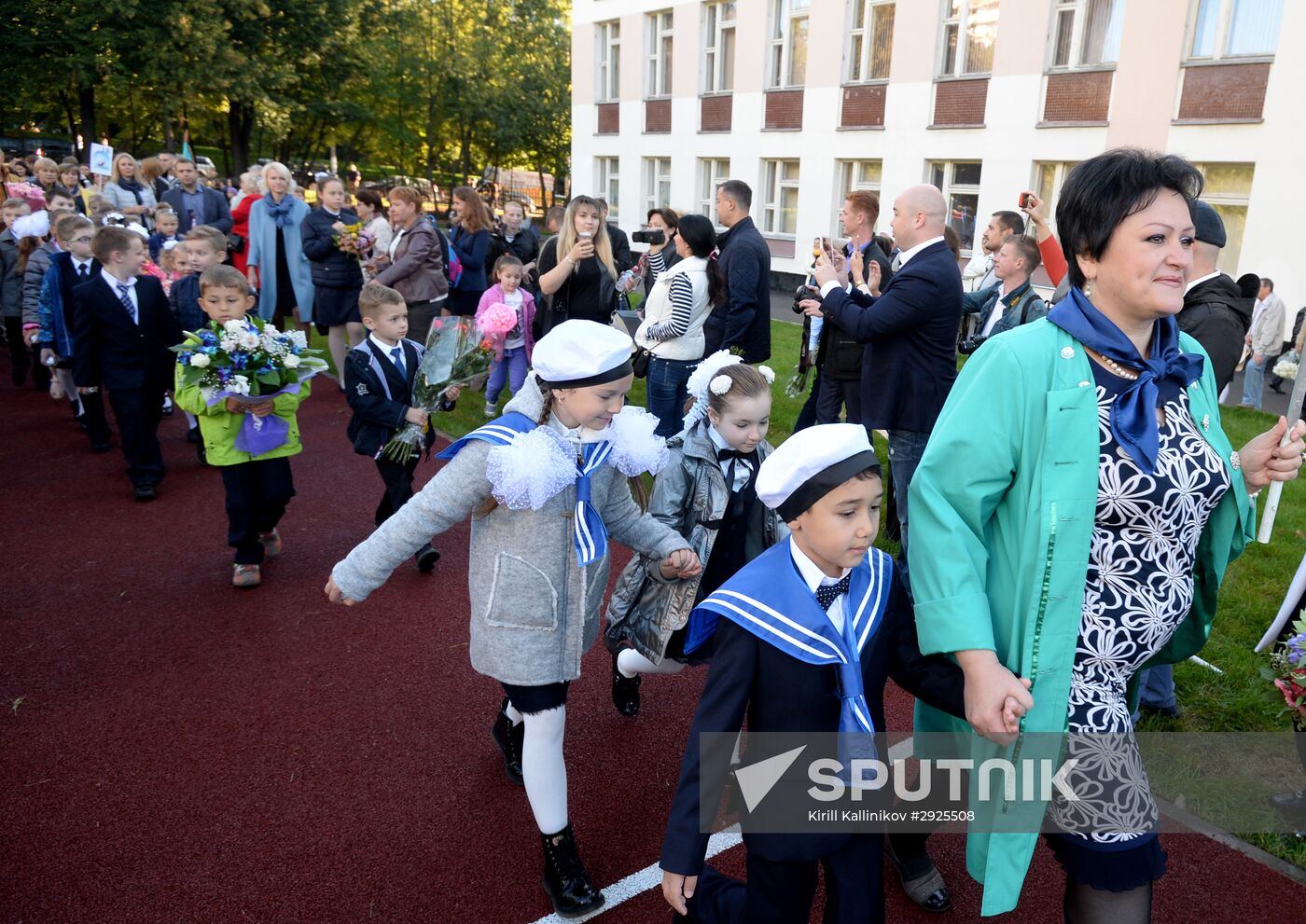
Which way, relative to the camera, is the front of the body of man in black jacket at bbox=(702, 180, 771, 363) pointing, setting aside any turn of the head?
to the viewer's left

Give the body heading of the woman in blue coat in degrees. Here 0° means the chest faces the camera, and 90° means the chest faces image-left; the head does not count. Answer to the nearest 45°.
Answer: approximately 0°

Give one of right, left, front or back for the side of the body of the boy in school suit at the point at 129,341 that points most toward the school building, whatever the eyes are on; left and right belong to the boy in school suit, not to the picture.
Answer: left

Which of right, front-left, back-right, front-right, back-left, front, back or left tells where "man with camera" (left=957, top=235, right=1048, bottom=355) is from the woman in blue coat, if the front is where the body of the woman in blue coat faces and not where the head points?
front-left

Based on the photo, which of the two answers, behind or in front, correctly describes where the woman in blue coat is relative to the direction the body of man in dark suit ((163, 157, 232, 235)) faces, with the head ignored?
in front

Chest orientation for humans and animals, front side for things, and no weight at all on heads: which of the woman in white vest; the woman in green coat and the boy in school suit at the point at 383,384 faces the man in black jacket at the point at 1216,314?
the boy in school suit

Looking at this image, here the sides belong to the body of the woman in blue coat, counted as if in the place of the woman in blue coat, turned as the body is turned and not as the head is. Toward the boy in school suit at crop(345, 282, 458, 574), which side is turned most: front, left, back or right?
front

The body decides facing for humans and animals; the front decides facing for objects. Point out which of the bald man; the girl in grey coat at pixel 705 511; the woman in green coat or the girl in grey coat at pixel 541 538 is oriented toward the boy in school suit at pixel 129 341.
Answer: the bald man

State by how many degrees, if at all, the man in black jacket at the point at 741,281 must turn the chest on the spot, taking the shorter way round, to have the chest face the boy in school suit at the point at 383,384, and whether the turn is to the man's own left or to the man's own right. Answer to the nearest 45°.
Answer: approximately 45° to the man's own left

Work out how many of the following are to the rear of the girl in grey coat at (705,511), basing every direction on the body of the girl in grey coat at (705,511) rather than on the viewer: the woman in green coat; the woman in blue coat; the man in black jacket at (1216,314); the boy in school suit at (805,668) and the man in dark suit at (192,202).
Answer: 2

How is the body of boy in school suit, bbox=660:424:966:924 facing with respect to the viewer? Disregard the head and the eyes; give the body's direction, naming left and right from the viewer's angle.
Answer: facing the viewer and to the right of the viewer

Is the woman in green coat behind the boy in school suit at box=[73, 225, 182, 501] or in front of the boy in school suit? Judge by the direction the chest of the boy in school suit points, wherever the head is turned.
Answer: in front

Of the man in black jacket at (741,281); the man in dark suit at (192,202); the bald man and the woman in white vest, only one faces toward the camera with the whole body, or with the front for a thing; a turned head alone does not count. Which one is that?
the man in dark suit

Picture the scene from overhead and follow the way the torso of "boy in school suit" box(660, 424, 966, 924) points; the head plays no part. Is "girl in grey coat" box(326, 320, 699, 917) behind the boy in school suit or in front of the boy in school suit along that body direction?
behind

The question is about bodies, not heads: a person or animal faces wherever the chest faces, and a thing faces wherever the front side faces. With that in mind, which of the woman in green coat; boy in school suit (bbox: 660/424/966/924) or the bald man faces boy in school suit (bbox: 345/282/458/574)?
the bald man
